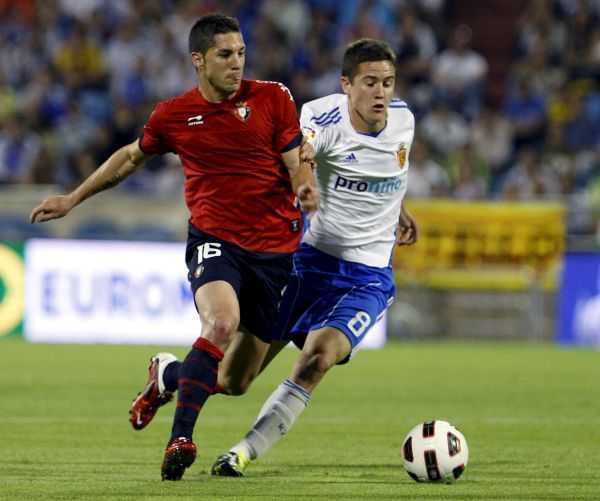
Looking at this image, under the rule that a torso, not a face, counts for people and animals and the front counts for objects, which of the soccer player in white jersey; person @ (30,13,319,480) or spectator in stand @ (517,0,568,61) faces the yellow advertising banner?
the spectator in stand

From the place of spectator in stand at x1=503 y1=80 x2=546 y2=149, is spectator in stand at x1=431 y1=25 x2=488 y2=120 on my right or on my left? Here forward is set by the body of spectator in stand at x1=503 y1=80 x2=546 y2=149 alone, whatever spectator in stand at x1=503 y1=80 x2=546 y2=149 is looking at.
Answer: on my right

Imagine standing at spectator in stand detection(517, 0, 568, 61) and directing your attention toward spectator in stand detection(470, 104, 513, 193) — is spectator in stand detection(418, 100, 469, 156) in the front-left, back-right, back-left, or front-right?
front-right

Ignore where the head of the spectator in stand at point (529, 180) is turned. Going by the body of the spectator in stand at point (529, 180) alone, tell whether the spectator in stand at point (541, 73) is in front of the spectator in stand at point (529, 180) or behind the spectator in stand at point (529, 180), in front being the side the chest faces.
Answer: behind

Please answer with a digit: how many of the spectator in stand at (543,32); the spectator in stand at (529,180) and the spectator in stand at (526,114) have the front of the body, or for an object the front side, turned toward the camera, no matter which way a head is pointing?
3

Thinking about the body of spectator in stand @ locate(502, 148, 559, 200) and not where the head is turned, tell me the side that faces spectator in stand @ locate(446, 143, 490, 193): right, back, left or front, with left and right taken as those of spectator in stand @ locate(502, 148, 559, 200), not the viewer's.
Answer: right

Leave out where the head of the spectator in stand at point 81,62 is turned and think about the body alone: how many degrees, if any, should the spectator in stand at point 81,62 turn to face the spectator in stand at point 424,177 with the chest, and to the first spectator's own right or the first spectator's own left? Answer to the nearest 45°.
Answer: approximately 45° to the first spectator's own left

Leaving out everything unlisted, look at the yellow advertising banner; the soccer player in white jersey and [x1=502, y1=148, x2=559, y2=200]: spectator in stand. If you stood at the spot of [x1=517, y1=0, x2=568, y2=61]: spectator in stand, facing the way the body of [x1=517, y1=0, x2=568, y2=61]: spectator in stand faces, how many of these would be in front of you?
3

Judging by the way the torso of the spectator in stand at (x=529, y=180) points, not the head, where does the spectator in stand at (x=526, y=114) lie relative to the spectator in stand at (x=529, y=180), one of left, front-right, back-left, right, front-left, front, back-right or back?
back

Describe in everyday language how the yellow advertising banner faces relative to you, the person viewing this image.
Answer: facing the viewer

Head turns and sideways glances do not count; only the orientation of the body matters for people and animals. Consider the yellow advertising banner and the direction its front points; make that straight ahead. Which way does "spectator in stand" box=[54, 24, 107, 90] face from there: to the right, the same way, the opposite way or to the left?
the same way
